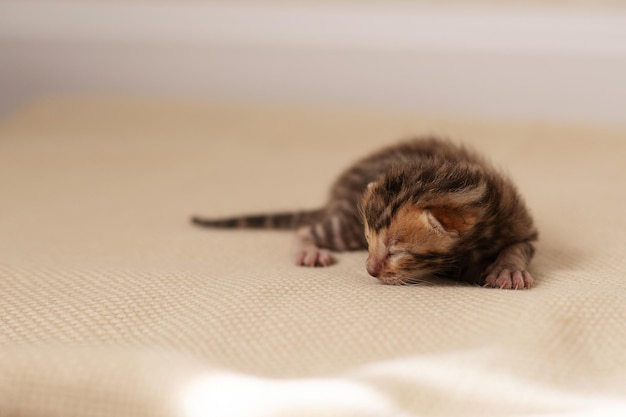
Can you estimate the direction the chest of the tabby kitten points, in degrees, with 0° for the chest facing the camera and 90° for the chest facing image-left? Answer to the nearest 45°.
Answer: approximately 315°
